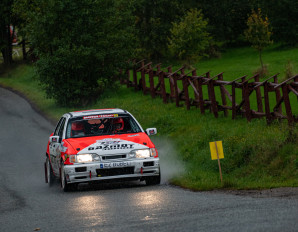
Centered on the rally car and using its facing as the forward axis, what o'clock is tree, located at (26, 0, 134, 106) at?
The tree is roughly at 6 o'clock from the rally car.

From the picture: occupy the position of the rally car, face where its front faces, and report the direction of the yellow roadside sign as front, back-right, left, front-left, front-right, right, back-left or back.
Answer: left

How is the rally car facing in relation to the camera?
toward the camera
